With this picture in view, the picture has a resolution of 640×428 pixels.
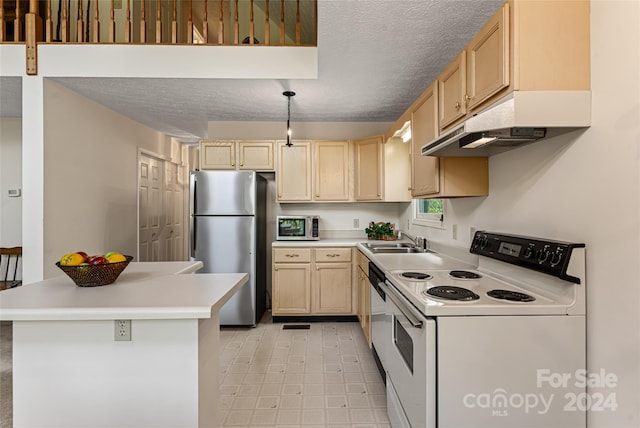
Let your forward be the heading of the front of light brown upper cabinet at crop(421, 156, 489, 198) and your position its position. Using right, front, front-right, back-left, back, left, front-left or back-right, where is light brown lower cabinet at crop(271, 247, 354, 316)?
front-right

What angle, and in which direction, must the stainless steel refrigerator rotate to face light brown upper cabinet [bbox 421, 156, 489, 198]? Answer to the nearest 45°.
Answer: approximately 45° to its left

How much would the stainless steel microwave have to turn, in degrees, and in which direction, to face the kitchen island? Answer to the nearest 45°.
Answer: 0° — it already faces it

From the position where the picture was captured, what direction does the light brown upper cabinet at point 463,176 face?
facing to the left of the viewer

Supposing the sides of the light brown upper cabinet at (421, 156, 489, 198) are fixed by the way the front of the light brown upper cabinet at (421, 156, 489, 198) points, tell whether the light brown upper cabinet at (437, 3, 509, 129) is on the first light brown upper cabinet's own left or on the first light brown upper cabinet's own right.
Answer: on the first light brown upper cabinet's own left

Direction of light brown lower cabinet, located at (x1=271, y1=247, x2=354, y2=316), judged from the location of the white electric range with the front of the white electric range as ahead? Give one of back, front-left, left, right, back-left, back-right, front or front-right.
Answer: right

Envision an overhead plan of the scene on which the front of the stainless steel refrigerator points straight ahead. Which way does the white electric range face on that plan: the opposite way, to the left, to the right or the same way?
to the right

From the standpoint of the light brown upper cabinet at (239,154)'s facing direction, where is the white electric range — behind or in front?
in front

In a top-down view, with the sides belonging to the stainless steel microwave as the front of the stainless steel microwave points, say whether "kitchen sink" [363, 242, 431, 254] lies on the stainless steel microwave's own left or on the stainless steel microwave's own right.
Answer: on the stainless steel microwave's own left

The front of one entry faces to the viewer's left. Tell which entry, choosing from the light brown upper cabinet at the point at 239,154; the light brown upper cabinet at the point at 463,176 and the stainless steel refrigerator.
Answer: the light brown upper cabinet at the point at 463,176

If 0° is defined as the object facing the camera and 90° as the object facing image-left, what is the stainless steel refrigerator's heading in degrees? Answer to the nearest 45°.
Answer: approximately 0°

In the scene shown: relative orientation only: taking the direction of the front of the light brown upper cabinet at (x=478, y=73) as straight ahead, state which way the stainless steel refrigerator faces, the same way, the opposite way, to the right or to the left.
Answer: to the left

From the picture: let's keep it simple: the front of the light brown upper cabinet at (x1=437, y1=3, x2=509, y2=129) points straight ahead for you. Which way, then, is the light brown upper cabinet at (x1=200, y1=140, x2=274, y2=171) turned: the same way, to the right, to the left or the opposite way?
to the left
